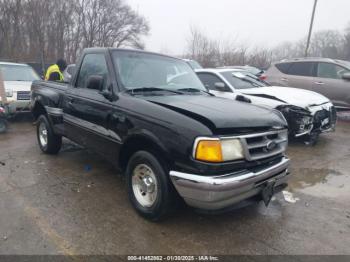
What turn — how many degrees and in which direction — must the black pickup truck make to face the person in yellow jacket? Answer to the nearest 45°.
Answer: approximately 180°

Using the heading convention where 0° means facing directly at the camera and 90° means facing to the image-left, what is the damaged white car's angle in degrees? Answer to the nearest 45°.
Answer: approximately 315°

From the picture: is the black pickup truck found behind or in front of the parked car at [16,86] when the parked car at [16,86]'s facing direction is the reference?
in front

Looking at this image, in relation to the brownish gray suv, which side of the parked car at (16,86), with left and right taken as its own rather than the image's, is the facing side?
left

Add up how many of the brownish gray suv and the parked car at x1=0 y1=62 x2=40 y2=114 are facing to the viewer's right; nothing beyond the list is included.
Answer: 1

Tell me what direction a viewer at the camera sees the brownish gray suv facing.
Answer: facing to the right of the viewer

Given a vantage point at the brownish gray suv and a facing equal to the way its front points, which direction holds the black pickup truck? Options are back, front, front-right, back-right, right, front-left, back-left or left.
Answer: right

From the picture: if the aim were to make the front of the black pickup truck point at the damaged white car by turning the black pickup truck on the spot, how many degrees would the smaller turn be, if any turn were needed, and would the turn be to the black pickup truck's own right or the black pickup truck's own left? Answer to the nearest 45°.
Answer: approximately 90° to the black pickup truck's own left
